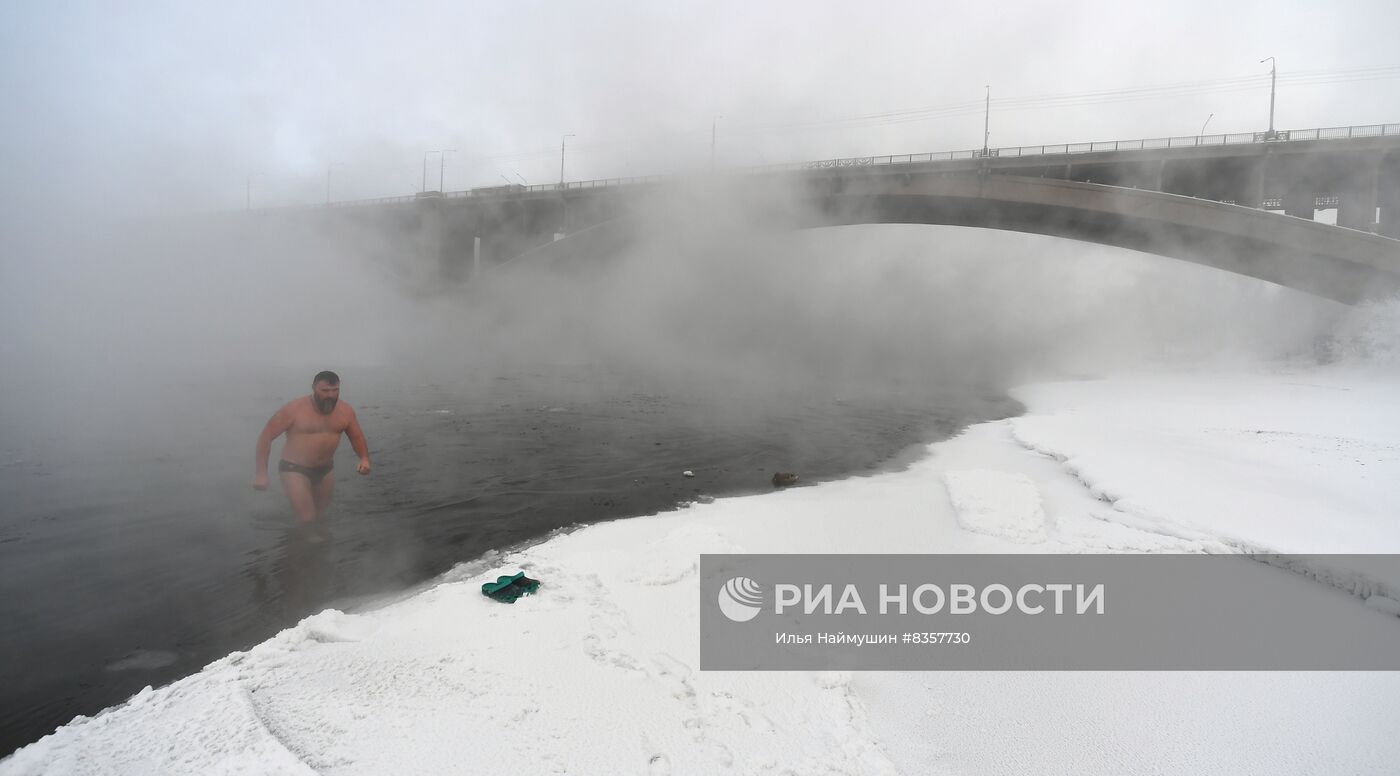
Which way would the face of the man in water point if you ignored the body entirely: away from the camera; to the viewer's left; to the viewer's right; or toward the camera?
toward the camera

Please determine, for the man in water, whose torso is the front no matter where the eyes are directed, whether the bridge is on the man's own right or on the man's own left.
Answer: on the man's own left

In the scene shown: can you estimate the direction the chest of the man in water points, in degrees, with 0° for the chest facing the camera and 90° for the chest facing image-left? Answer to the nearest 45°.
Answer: approximately 315°
